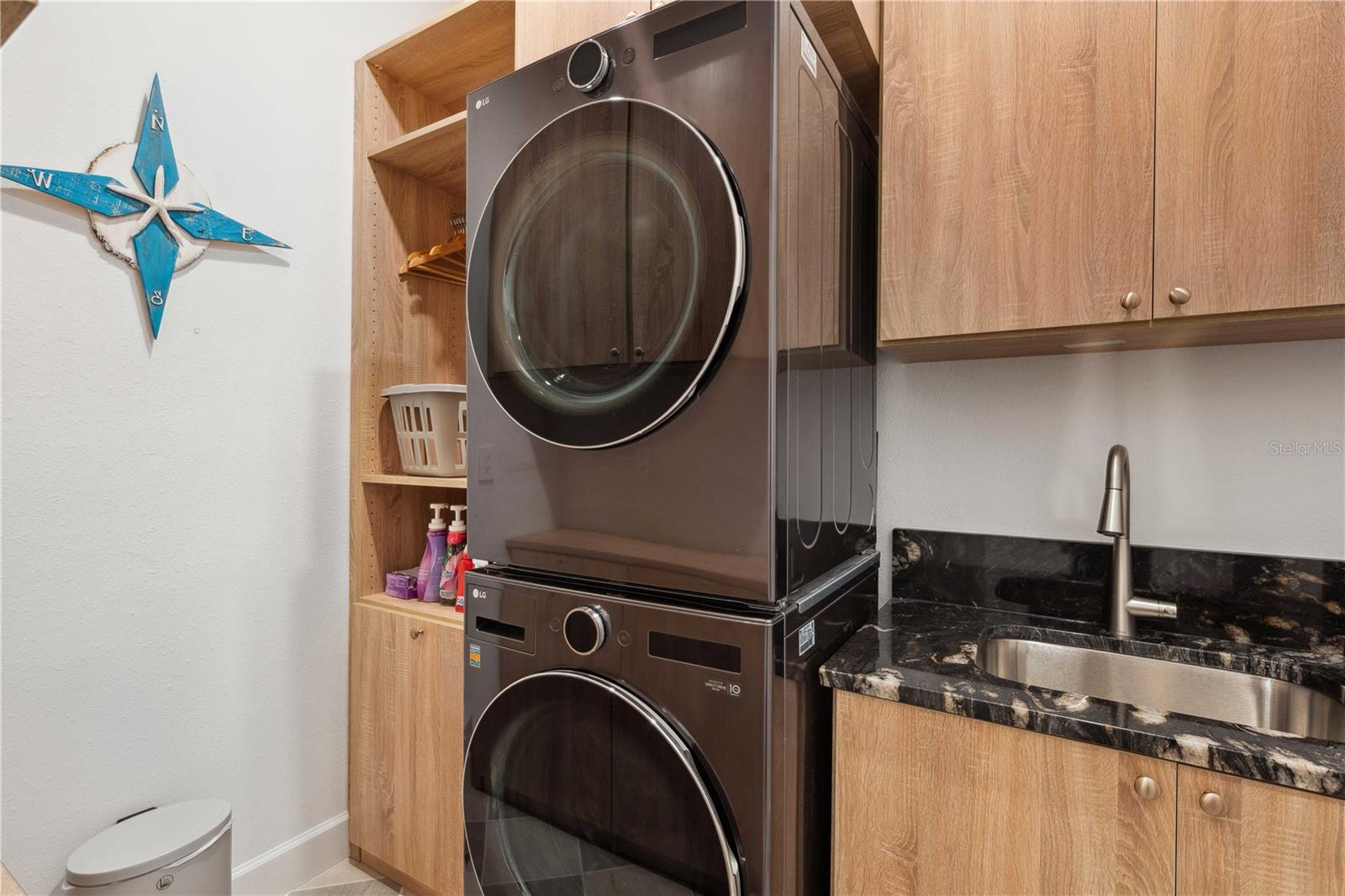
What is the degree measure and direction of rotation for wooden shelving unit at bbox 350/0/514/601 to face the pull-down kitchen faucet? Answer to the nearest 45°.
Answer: approximately 90° to its left

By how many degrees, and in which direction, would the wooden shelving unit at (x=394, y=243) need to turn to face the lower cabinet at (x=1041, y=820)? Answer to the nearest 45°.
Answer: approximately 90° to its left

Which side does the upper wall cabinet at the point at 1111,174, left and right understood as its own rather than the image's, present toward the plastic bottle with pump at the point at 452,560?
right

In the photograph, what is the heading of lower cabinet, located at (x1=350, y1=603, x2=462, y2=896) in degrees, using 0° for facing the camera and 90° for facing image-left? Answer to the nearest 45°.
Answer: approximately 45°

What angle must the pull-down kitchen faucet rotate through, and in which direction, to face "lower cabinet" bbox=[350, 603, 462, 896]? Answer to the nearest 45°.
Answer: approximately 90° to its right
